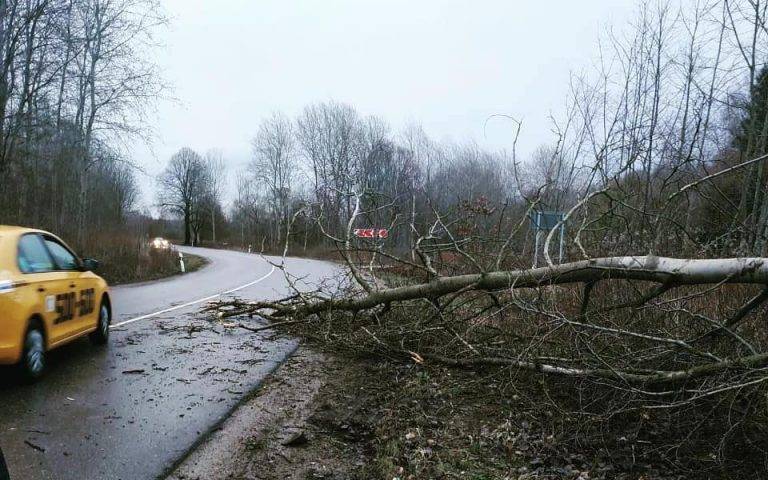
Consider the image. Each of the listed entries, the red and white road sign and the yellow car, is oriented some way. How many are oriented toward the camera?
1

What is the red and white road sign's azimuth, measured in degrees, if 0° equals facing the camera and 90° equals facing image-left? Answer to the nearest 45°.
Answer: approximately 0°

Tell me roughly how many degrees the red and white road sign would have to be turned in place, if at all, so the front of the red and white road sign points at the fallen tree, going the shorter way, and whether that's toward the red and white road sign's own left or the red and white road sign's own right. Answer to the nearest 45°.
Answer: approximately 45° to the red and white road sign's own left

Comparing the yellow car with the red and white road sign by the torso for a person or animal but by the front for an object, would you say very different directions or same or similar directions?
very different directions

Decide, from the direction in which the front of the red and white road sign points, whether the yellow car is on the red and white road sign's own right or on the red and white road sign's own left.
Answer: on the red and white road sign's own right
